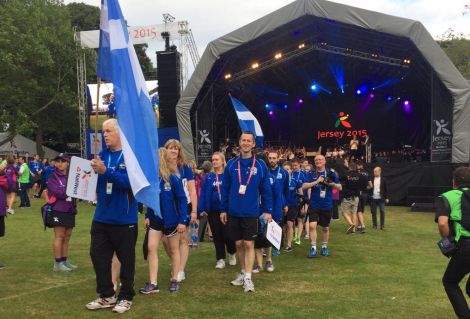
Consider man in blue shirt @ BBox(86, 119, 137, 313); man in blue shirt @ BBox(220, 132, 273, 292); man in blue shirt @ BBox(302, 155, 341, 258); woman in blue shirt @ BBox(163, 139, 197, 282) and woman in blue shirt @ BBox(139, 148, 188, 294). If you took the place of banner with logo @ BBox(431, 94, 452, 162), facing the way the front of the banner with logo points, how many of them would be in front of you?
5

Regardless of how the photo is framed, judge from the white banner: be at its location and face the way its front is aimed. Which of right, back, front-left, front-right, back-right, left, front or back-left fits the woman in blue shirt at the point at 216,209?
front

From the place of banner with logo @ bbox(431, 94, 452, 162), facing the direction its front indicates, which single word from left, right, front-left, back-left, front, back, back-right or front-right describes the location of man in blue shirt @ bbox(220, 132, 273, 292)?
front

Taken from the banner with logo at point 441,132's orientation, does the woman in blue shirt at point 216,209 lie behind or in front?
in front

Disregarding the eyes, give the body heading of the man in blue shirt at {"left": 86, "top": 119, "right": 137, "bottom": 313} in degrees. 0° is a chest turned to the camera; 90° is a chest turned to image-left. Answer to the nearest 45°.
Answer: approximately 45°

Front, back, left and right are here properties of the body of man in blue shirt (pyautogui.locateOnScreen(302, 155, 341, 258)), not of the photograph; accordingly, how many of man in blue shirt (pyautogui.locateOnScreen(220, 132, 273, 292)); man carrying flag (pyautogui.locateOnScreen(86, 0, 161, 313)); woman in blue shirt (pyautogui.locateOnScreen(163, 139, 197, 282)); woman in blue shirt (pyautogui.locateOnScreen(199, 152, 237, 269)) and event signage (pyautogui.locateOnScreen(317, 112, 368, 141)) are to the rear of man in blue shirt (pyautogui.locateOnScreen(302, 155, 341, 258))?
1

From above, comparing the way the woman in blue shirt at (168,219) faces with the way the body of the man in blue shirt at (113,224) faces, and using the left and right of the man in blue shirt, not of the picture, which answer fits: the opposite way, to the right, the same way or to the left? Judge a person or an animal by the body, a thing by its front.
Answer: the same way

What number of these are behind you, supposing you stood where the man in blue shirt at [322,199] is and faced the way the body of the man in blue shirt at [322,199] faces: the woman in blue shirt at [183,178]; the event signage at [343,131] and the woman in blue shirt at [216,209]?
1

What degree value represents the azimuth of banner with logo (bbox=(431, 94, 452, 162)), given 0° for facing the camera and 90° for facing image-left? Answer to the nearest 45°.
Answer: approximately 0°

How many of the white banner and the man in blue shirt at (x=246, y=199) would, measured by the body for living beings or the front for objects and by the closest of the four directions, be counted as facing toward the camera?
2

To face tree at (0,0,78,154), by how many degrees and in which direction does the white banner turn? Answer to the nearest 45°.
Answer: approximately 135° to its right

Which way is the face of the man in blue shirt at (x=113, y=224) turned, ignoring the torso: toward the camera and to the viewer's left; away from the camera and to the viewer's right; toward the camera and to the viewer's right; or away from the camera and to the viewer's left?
toward the camera and to the viewer's left

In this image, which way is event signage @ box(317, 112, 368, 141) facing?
toward the camera

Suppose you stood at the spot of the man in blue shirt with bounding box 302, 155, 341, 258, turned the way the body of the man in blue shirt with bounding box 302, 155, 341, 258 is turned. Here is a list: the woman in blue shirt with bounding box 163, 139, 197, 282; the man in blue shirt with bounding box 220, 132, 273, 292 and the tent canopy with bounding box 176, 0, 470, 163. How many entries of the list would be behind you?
1

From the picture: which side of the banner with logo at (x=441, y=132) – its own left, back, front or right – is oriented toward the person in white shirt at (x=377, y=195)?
front

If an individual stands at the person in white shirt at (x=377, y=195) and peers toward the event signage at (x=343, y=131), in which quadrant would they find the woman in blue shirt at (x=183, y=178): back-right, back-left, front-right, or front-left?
back-left
